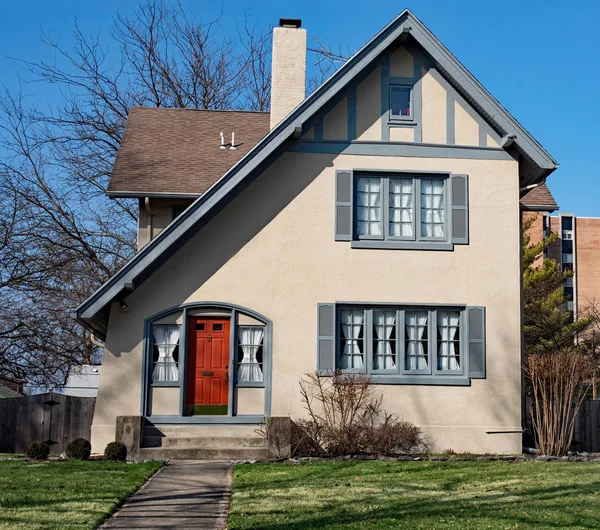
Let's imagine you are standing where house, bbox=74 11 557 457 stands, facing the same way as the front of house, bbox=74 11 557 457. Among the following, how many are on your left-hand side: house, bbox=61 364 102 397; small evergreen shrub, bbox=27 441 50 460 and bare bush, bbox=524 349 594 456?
1

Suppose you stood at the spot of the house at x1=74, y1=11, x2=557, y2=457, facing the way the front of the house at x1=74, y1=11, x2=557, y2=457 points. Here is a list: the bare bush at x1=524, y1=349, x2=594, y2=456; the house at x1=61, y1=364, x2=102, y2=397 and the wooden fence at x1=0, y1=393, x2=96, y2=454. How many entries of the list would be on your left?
1

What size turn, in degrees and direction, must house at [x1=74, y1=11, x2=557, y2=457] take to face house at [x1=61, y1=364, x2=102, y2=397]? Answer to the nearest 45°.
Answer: approximately 135° to its right

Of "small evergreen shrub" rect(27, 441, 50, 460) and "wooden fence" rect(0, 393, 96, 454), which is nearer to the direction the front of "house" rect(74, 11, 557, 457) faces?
the small evergreen shrub

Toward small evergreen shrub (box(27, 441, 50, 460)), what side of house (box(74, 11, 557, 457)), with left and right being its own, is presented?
right

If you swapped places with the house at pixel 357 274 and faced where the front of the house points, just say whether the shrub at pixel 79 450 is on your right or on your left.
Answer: on your right

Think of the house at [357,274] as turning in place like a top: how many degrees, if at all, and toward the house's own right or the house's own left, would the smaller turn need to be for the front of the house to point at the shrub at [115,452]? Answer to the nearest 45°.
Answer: approximately 90° to the house's own right

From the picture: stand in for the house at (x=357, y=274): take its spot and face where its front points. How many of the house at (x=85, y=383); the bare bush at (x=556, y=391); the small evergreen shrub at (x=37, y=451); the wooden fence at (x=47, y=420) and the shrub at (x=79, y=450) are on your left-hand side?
1

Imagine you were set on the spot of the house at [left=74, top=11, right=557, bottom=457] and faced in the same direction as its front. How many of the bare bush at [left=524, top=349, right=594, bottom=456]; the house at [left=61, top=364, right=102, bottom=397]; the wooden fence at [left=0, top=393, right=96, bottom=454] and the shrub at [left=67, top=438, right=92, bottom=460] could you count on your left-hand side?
1
